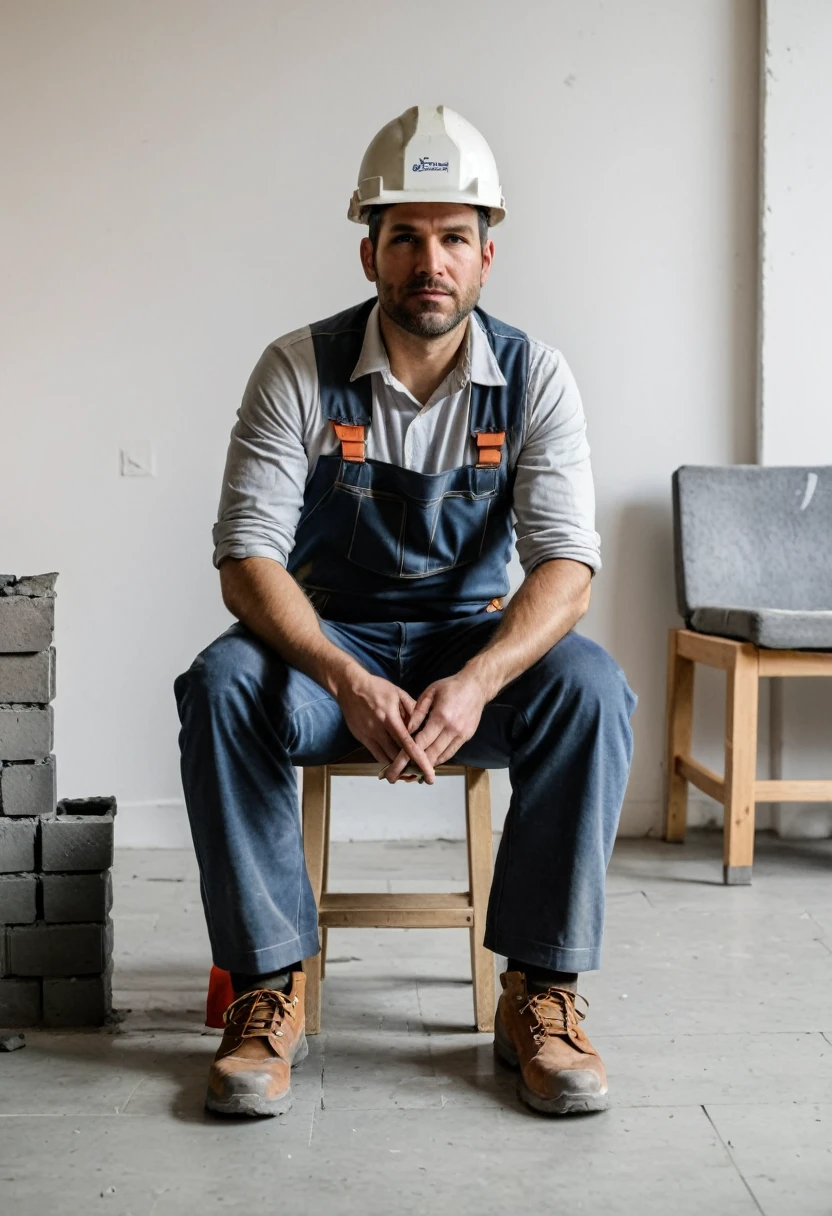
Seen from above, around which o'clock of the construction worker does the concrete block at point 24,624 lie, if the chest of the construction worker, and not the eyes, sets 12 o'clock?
The concrete block is roughly at 3 o'clock from the construction worker.

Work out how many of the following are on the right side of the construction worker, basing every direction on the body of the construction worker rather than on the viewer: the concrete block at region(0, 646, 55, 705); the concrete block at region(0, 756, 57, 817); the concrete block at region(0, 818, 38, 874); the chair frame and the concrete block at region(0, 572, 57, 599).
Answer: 4

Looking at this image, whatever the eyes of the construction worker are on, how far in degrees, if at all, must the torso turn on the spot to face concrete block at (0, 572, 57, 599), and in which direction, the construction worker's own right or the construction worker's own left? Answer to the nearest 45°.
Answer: approximately 90° to the construction worker's own right

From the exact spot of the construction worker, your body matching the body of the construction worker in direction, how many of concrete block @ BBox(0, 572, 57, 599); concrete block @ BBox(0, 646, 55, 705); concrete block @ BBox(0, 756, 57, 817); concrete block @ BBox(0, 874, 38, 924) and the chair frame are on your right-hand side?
4

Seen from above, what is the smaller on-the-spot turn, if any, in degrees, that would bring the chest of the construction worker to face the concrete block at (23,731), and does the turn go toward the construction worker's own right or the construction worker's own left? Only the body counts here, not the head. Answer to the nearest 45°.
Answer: approximately 90° to the construction worker's own right

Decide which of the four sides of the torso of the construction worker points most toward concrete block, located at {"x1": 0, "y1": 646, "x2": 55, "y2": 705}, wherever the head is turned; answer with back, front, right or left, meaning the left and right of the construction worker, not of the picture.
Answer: right

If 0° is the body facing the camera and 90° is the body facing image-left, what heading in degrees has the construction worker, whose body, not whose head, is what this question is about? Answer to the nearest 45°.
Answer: approximately 0°

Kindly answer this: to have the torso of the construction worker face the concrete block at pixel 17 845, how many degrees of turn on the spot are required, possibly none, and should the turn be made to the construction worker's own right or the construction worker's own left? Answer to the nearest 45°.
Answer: approximately 90° to the construction worker's own right
